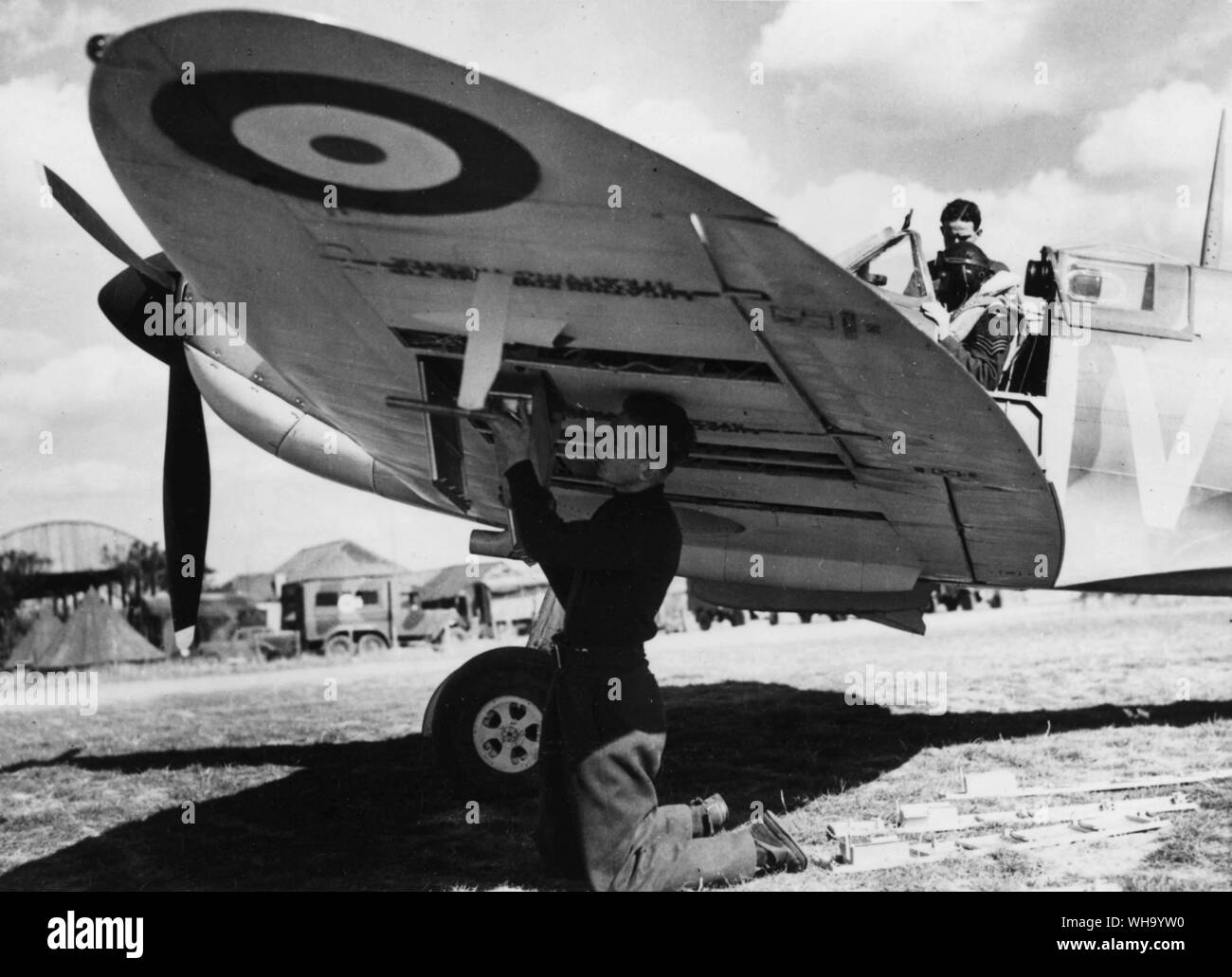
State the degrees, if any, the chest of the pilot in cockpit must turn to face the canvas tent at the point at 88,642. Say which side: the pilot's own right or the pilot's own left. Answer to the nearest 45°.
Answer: approximately 45° to the pilot's own right

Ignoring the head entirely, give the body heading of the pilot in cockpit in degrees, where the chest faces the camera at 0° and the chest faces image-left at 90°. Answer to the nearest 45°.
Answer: approximately 90°

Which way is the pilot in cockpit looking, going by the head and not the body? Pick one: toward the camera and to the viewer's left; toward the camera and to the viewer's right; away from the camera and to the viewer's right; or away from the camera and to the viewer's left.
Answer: toward the camera and to the viewer's left
